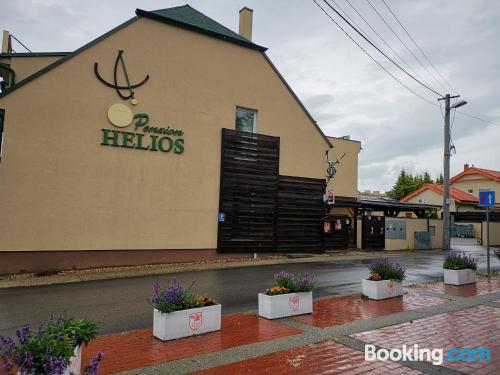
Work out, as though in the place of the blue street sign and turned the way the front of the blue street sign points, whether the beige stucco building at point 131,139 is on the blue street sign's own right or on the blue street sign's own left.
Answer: on the blue street sign's own right

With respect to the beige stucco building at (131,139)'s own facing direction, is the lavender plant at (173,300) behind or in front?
in front

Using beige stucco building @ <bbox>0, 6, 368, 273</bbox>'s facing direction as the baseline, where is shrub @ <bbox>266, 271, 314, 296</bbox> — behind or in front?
in front

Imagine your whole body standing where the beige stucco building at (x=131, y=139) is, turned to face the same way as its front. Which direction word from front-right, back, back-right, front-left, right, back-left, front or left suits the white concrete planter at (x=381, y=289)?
front

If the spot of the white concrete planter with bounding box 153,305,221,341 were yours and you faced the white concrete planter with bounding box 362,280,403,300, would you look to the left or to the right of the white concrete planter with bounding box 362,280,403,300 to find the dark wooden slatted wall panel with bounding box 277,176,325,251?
left

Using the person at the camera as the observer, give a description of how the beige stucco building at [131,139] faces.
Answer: facing the viewer and to the right of the viewer

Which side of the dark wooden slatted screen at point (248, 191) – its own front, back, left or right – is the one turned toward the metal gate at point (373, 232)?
left

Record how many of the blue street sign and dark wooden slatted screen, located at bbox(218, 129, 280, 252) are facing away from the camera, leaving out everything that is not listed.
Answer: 0

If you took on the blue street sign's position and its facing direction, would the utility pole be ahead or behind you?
behind

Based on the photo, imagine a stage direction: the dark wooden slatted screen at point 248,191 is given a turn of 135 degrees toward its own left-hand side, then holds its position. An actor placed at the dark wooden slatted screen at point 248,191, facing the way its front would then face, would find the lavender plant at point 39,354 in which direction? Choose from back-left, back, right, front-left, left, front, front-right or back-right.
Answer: back

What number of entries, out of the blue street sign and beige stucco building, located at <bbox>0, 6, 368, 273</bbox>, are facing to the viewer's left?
0

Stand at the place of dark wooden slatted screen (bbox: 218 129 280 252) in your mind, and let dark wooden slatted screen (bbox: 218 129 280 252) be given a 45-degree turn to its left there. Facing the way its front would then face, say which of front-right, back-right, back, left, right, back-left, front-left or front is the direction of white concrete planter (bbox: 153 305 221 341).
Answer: right

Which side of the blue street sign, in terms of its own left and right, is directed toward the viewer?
front

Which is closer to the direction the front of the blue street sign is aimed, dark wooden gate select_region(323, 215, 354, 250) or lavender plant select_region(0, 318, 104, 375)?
the lavender plant

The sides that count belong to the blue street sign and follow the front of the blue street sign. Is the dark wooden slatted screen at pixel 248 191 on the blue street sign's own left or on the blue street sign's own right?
on the blue street sign's own right

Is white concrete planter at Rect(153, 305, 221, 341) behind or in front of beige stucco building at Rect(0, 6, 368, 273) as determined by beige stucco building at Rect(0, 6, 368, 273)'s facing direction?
in front
